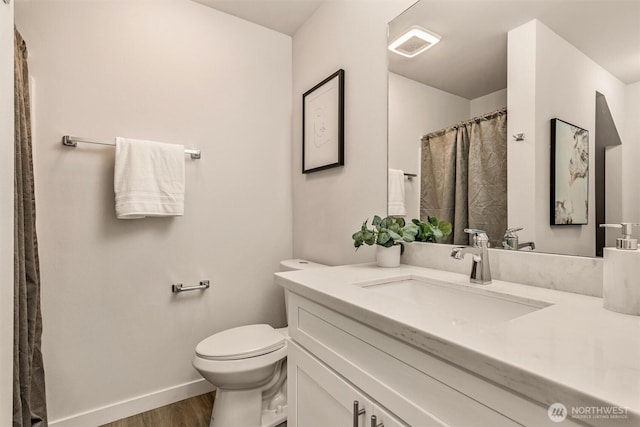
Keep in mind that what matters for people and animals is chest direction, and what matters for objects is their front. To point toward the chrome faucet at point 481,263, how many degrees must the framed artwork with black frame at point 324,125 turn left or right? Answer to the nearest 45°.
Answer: approximately 90° to its left

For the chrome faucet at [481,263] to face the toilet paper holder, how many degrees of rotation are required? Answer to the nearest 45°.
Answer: approximately 45° to its right

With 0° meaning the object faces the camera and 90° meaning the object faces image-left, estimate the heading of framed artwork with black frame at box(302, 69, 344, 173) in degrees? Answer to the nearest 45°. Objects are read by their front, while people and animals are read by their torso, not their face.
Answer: approximately 45°

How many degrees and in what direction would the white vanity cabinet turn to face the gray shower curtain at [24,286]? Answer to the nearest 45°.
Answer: approximately 45° to its right

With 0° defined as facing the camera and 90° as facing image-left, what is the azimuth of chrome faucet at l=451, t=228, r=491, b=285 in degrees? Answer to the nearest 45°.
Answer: approximately 45°

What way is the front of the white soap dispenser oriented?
to the viewer's left

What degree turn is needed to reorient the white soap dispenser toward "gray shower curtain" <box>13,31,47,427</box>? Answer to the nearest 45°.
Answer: approximately 45° to its left

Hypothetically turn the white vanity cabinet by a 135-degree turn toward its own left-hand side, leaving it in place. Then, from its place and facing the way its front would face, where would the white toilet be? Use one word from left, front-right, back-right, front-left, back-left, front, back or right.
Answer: back-left
